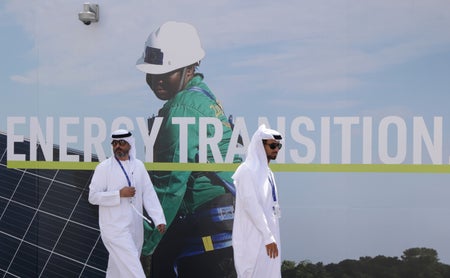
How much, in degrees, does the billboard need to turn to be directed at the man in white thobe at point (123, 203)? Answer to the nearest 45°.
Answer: approximately 90° to its right

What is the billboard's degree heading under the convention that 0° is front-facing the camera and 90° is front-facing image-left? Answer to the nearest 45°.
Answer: approximately 0°
